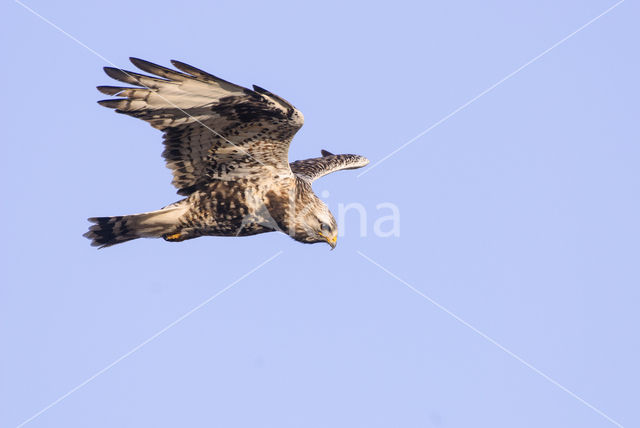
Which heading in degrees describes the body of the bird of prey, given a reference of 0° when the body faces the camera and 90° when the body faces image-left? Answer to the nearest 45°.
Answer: approximately 270°
